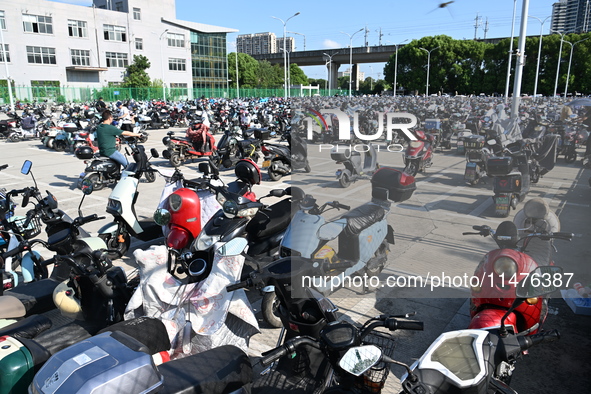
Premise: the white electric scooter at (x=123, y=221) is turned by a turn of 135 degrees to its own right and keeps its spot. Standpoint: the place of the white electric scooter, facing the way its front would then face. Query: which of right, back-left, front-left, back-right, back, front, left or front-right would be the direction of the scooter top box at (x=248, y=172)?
back-right

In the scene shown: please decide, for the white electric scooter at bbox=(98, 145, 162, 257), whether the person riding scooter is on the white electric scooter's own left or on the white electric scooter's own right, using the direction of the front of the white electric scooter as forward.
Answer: on the white electric scooter's own right

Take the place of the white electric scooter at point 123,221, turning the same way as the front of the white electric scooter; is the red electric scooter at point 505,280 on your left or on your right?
on your left

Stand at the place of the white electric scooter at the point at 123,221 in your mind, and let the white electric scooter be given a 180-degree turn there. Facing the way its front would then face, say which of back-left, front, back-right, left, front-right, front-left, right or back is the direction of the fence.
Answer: front-left

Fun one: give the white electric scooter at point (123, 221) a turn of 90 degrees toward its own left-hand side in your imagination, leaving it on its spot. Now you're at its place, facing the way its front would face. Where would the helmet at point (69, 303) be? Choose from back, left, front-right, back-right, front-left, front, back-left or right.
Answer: front-right

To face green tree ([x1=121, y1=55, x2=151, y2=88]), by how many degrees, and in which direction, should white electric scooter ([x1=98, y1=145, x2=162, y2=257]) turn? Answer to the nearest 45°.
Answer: approximately 135° to its right

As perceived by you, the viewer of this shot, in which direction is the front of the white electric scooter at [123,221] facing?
facing the viewer and to the left of the viewer

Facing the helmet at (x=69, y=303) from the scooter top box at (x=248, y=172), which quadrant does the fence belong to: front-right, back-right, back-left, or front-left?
back-right
